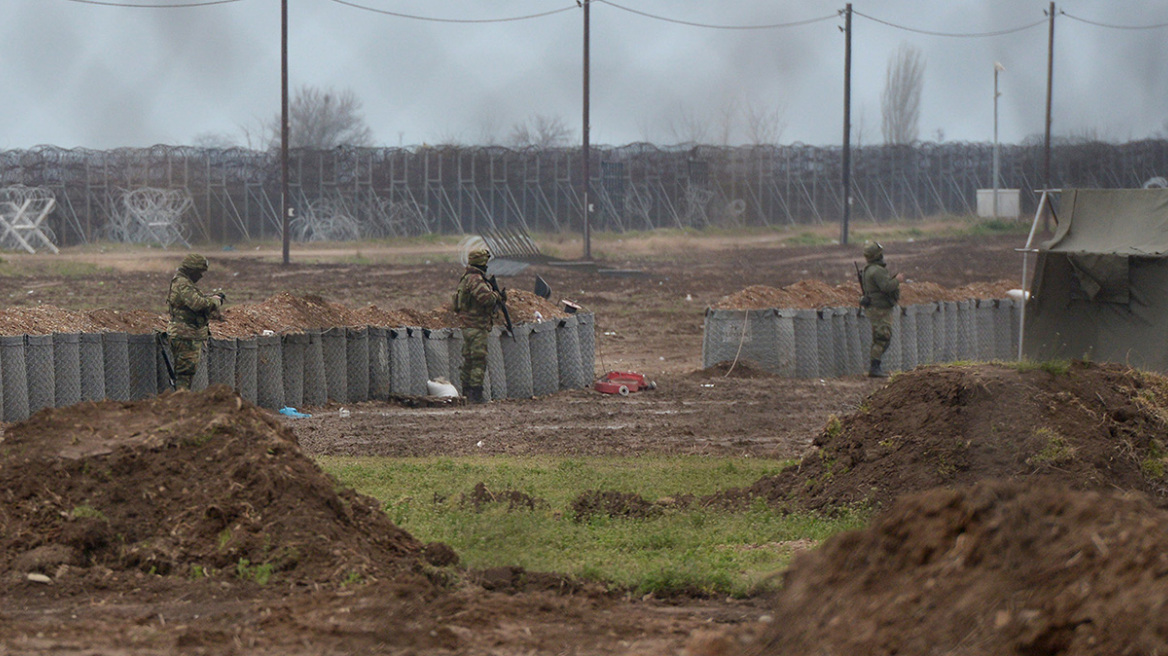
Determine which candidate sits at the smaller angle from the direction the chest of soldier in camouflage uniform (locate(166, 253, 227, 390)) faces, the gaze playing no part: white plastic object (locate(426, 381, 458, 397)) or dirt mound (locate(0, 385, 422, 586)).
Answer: the white plastic object

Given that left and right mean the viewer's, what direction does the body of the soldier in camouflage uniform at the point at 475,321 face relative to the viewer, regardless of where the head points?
facing to the right of the viewer

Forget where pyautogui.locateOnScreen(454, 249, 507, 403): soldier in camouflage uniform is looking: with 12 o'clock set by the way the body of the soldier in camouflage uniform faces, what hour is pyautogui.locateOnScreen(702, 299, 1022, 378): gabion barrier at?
The gabion barrier is roughly at 11 o'clock from the soldier in camouflage uniform.

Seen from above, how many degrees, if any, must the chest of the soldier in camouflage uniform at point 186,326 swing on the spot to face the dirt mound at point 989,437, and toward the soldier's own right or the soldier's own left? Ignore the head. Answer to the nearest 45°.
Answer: approximately 45° to the soldier's own right

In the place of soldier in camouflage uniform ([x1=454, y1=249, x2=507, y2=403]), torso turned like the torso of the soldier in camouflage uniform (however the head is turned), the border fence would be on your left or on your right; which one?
on your left

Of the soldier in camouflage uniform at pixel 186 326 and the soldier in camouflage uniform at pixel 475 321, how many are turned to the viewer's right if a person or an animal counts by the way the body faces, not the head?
2

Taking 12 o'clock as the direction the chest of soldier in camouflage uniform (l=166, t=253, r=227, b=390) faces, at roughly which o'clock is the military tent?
The military tent is roughly at 12 o'clock from the soldier in camouflage uniform.

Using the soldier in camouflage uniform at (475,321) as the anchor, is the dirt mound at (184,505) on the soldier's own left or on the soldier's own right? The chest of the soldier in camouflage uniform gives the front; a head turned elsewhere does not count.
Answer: on the soldier's own right

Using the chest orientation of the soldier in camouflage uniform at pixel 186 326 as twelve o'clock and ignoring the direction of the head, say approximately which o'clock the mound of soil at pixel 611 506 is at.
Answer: The mound of soil is roughly at 2 o'clock from the soldier in camouflage uniform.

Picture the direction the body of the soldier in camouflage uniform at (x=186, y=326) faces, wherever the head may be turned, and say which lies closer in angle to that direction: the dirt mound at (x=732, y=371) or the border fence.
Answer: the dirt mound

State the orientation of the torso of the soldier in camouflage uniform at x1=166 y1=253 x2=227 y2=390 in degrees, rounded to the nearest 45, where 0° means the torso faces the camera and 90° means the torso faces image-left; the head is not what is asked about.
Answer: approximately 270°

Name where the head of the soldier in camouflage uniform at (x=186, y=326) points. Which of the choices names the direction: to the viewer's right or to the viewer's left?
to the viewer's right

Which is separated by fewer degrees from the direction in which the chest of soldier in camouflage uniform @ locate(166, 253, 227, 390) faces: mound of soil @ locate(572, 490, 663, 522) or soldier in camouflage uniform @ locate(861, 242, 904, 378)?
the soldier in camouflage uniform
